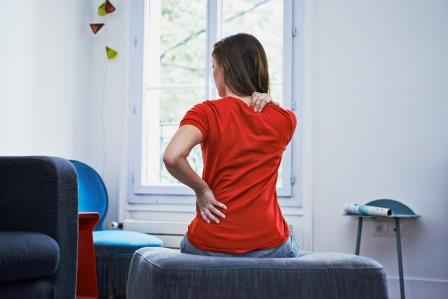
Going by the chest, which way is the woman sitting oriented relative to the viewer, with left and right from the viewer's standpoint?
facing away from the viewer

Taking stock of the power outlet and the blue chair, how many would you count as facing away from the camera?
0

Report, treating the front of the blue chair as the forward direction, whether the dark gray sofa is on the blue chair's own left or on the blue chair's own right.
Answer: on the blue chair's own right

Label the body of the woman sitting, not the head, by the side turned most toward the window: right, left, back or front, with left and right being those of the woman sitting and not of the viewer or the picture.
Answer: front

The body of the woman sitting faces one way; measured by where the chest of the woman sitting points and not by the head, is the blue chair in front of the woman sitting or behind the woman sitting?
in front

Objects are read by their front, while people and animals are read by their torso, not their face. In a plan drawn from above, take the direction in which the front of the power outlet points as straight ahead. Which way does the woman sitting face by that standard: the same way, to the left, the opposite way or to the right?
the opposite way

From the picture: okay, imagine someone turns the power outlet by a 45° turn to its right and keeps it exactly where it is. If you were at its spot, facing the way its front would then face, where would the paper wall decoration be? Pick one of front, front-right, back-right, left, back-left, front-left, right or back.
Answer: front-right
